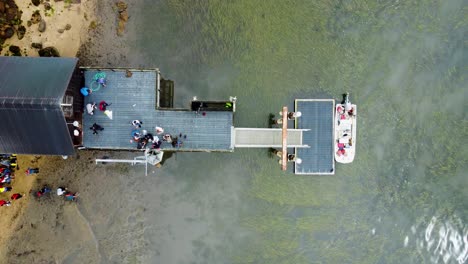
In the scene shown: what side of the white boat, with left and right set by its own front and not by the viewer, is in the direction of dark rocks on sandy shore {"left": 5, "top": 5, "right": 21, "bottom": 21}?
right

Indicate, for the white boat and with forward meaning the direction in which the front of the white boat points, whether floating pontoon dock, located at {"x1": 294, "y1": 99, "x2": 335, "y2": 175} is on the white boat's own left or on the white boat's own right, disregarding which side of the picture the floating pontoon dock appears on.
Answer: on the white boat's own right

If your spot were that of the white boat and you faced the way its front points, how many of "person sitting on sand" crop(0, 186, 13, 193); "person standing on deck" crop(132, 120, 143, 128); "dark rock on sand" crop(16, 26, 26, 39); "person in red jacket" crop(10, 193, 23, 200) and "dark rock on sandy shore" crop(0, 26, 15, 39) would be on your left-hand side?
0

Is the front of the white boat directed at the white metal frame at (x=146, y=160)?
no

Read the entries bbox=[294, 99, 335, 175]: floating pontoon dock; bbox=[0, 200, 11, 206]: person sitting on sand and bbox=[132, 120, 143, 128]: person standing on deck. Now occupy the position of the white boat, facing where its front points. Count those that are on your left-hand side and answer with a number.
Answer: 0

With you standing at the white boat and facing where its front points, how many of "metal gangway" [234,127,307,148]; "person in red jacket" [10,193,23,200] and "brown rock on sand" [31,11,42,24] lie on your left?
0

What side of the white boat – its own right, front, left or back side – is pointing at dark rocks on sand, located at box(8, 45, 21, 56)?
right

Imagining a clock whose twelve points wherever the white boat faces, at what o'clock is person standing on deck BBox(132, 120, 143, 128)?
The person standing on deck is roughly at 2 o'clock from the white boat.

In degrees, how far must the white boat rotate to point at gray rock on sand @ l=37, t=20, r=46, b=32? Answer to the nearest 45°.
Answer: approximately 90° to its right

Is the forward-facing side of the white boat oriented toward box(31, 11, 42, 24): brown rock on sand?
no

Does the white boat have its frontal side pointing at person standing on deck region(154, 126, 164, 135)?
no

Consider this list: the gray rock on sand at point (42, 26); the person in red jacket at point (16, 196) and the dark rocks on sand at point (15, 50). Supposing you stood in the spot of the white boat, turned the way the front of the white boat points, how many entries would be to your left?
0

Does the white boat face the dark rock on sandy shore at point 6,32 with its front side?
no

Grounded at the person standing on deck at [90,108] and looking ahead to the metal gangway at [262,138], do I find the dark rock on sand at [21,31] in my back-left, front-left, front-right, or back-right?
back-left
